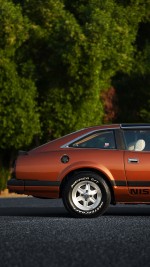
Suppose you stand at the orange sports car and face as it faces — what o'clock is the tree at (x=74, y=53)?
The tree is roughly at 9 o'clock from the orange sports car.

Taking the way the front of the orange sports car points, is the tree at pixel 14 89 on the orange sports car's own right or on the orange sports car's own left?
on the orange sports car's own left

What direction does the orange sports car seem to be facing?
to the viewer's right
